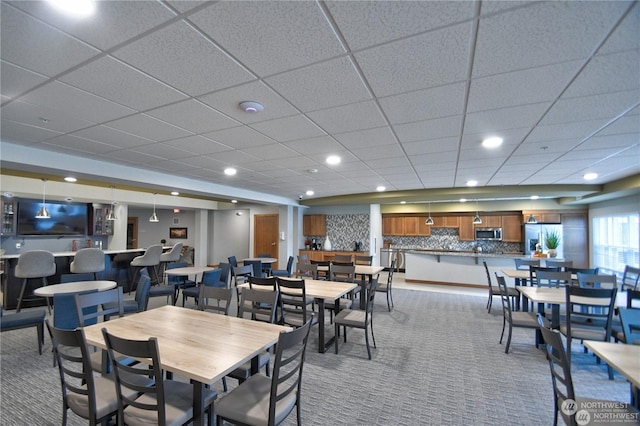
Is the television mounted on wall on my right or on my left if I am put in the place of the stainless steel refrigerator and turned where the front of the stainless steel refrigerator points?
on my right

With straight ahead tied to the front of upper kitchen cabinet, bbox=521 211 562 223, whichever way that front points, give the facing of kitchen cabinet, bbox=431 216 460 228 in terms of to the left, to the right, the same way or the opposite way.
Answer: the same way

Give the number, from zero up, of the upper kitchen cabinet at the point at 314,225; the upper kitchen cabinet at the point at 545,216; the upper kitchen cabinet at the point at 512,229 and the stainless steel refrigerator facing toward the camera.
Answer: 4

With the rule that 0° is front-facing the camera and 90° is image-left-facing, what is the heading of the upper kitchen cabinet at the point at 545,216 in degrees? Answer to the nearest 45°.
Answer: approximately 0°

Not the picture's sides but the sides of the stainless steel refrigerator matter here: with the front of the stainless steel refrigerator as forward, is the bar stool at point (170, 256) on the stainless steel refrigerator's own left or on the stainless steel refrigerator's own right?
on the stainless steel refrigerator's own right

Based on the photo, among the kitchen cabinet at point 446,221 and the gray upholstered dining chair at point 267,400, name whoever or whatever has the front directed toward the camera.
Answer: the kitchen cabinet

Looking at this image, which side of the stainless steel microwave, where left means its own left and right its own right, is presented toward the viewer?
front

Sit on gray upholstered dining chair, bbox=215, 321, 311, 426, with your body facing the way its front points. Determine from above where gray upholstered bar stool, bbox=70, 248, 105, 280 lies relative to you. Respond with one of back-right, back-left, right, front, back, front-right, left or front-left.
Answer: front

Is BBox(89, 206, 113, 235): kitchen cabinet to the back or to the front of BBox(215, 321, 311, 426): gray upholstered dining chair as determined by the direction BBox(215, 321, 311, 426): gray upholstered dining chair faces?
to the front

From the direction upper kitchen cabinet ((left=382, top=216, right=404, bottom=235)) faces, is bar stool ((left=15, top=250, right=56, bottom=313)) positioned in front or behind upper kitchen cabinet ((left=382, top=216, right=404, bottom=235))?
in front

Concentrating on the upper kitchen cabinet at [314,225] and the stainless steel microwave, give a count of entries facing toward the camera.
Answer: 2

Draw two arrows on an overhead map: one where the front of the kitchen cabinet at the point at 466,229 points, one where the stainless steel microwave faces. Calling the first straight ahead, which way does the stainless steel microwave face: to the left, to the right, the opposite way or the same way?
the same way

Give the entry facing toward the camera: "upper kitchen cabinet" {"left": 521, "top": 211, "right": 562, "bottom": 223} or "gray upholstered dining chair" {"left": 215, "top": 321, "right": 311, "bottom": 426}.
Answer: the upper kitchen cabinet

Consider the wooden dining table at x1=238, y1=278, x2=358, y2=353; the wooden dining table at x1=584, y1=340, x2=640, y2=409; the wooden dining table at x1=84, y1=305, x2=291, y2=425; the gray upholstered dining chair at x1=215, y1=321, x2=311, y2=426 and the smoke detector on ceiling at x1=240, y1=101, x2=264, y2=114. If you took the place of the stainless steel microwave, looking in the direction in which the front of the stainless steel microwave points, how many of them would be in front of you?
5

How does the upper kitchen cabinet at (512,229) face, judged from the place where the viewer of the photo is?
facing the viewer

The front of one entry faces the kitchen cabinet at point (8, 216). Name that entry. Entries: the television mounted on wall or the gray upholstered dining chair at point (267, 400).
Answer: the gray upholstered dining chair

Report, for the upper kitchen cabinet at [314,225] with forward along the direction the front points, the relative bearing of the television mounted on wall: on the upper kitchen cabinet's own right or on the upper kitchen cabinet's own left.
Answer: on the upper kitchen cabinet's own right
